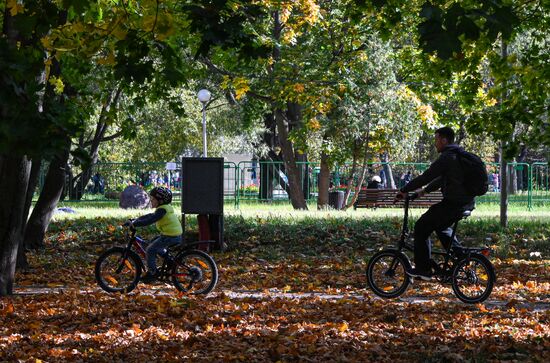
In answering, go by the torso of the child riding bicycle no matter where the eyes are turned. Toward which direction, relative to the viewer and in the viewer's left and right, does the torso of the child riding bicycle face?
facing to the left of the viewer

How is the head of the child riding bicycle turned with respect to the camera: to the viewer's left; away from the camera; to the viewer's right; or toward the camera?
to the viewer's left

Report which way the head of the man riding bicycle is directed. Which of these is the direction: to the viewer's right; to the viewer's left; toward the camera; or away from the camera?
to the viewer's left

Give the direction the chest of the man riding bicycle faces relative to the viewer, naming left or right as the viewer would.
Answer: facing to the left of the viewer

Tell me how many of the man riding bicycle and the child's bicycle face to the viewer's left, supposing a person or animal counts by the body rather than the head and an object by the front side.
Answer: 2

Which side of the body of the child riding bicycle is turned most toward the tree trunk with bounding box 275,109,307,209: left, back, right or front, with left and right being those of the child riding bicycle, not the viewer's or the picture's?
right

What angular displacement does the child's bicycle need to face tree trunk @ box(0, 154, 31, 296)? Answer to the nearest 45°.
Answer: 0° — it already faces it

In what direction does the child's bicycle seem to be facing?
to the viewer's left
